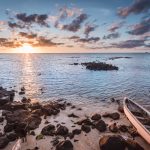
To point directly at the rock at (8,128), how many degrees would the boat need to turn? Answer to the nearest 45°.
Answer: approximately 90° to its left

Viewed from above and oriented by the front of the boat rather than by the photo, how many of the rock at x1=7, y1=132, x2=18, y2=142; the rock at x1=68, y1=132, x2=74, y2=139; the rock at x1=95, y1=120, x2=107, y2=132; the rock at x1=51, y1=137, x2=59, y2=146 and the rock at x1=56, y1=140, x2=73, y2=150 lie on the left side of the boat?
5

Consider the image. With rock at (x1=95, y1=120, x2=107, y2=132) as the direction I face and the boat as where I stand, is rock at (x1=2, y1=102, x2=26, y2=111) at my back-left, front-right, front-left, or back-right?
front-right

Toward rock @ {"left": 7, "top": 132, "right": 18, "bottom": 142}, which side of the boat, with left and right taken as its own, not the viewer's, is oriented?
left

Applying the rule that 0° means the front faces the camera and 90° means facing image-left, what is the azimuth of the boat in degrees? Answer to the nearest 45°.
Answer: approximately 135°

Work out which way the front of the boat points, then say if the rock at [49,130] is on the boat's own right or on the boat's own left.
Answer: on the boat's own left

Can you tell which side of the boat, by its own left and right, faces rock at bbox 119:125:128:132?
left

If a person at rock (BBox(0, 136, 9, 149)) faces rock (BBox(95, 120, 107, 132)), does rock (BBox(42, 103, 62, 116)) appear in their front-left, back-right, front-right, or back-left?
front-left

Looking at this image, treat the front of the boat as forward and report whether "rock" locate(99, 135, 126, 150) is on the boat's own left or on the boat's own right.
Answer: on the boat's own left

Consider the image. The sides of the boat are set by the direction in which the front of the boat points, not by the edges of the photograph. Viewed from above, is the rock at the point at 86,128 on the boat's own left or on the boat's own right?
on the boat's own left

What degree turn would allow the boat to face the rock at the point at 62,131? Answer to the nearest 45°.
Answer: approximately 90° to its left

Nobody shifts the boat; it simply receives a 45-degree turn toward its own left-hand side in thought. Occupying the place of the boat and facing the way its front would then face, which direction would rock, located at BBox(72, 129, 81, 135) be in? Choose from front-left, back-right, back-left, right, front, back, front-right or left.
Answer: front-left

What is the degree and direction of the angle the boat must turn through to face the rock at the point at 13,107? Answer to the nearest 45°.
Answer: approximately 45° to its left

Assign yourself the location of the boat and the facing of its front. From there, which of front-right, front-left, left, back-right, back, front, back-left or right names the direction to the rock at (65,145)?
left
